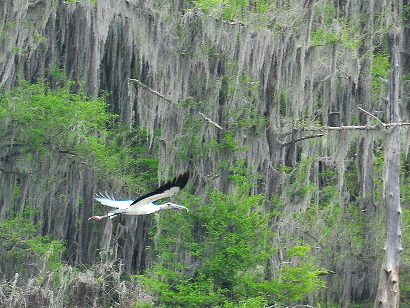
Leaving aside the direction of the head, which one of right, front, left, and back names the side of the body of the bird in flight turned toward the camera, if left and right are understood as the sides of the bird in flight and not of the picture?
right

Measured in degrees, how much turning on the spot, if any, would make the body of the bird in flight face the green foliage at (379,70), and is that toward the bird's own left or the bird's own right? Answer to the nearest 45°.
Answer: approximately 45° to the bird's own left
